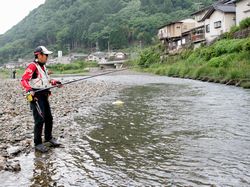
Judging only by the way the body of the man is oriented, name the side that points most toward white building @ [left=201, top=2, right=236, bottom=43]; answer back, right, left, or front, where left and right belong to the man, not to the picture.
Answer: left

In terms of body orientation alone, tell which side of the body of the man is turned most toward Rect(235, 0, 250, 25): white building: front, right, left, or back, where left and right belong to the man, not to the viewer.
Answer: left

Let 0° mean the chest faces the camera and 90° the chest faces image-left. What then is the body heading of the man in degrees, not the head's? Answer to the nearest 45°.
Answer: approximately 315°
